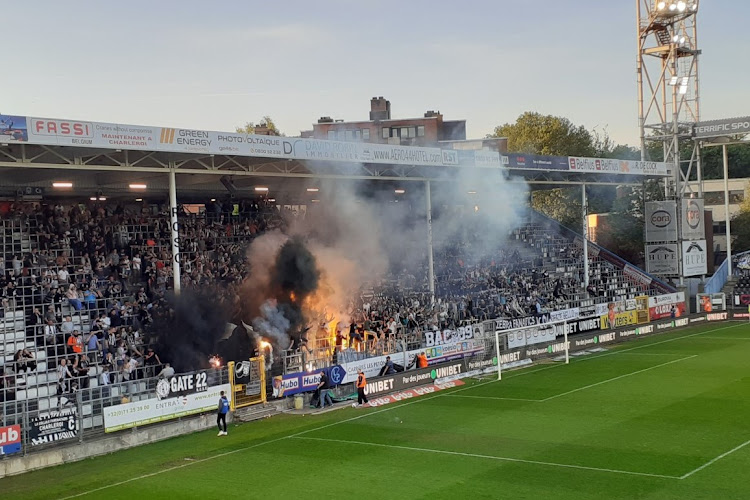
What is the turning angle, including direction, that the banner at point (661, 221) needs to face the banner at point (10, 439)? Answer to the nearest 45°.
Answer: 0° — it already faces it

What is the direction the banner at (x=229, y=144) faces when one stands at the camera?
facing the viewer and to the right of the viewer

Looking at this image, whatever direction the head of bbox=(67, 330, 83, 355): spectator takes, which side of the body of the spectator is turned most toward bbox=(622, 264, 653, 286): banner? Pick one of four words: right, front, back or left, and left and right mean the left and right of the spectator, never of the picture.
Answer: left

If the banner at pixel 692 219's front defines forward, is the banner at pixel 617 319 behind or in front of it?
in front

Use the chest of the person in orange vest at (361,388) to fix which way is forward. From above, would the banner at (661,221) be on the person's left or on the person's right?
on the person's right

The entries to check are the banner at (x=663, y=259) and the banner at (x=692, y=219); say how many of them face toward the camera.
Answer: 2

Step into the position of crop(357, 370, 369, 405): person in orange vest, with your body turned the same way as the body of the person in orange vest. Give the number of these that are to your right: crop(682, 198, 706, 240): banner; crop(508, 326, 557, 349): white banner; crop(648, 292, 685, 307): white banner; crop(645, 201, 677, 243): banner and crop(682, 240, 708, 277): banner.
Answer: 5

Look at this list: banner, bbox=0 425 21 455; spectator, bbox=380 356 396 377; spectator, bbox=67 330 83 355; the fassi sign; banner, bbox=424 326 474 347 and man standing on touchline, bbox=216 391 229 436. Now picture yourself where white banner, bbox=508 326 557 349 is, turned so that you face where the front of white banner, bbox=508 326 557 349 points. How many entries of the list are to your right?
6

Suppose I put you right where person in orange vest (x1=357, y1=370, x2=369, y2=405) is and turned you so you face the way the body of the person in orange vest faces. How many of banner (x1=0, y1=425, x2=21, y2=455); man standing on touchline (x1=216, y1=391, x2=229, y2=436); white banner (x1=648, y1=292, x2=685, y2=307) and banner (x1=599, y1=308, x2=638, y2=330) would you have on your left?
2

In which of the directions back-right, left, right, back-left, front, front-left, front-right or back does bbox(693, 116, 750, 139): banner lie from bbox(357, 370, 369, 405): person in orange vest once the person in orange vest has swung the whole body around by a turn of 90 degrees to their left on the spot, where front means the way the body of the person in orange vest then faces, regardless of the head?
back

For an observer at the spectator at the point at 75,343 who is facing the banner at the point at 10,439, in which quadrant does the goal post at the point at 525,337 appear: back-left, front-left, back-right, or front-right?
back-left
